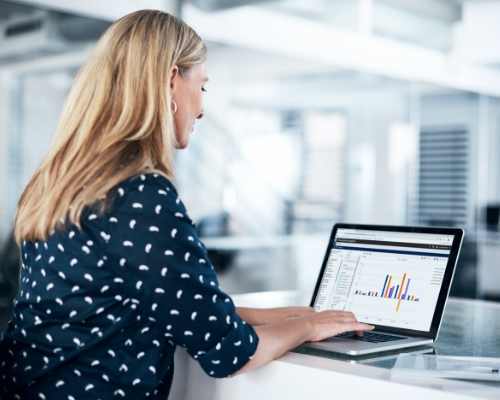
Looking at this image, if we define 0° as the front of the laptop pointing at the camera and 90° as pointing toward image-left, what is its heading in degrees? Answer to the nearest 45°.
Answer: approximately 45°

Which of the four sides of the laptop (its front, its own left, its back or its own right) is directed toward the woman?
front

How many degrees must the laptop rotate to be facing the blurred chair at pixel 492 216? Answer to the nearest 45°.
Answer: approximately 135° to its right

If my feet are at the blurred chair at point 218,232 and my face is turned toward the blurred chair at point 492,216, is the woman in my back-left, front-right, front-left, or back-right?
back-right

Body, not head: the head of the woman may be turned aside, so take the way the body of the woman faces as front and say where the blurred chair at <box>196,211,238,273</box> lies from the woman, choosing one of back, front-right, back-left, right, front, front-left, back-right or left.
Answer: front-left

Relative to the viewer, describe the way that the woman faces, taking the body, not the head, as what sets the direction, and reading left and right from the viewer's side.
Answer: facing away from the viewer and to the right of the viewer

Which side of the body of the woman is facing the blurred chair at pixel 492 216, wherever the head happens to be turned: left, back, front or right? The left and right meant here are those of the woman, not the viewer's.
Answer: front

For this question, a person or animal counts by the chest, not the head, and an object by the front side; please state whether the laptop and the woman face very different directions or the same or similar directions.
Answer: very different directions
